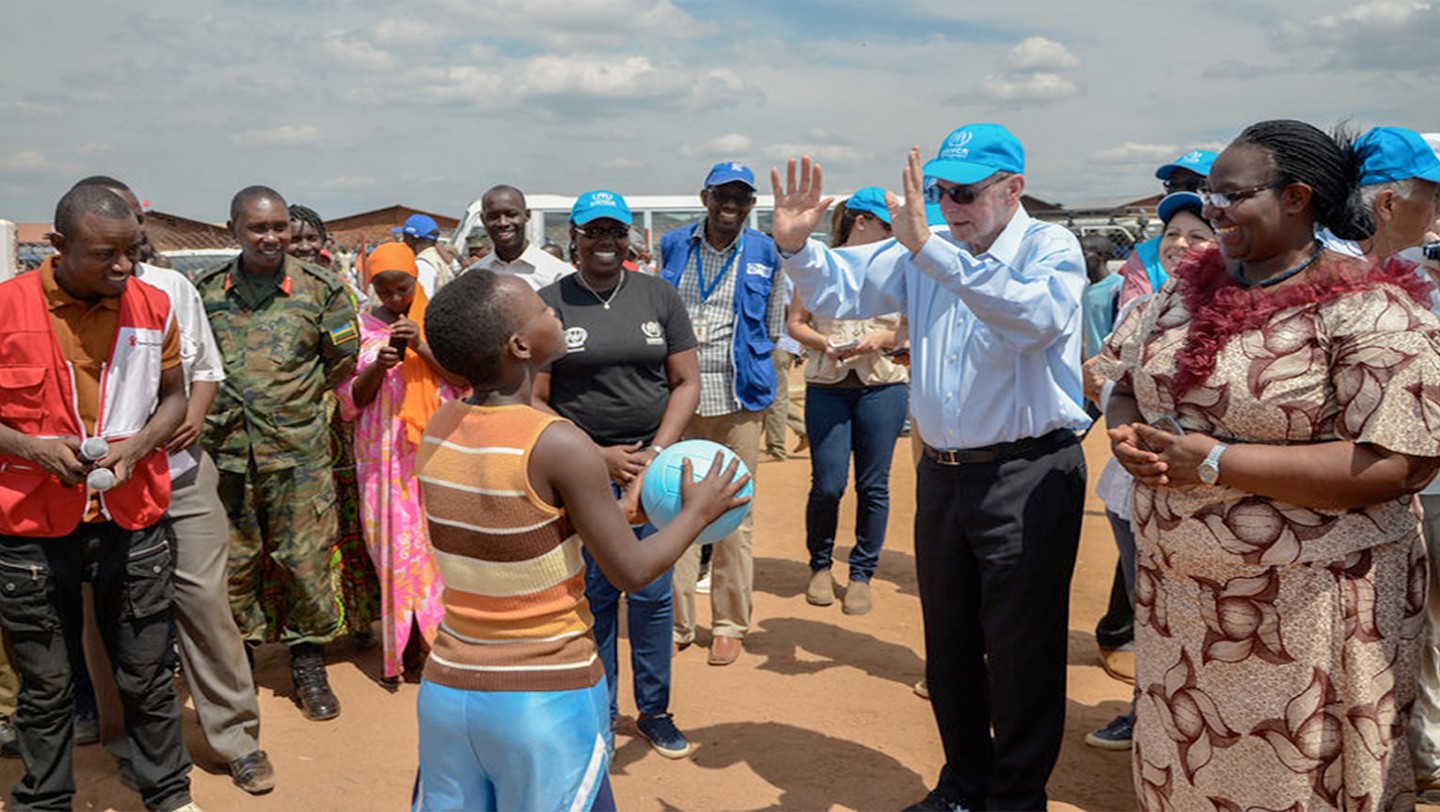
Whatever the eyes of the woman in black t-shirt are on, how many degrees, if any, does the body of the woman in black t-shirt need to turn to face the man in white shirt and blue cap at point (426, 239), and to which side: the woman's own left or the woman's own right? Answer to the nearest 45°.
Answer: approximately 180°

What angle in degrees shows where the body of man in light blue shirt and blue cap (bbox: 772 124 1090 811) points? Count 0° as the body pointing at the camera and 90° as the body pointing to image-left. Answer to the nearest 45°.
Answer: approximately 45°

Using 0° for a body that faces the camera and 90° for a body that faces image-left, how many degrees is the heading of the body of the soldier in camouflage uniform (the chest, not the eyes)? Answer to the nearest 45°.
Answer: approximately 0°

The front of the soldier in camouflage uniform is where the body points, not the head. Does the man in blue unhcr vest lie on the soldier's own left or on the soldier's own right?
on the soldier's own left

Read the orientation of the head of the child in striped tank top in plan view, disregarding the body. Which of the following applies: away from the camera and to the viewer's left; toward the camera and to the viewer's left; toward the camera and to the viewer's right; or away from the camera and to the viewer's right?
away from the camera and to the viewer's right

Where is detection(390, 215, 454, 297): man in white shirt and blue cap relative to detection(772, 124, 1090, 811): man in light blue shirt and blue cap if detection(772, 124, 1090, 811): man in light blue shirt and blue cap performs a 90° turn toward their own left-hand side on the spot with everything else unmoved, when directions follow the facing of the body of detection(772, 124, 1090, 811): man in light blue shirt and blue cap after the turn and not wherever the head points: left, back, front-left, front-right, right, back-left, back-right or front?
back

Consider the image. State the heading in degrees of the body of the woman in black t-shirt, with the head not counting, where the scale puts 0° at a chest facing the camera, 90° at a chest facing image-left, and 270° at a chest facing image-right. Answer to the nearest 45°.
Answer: approximately 0°

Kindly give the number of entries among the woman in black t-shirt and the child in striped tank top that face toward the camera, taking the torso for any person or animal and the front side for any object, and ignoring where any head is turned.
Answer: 1

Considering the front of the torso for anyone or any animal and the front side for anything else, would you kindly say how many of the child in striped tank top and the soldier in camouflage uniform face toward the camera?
1

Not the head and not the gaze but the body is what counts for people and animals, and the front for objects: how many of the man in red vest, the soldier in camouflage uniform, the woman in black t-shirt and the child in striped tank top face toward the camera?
3

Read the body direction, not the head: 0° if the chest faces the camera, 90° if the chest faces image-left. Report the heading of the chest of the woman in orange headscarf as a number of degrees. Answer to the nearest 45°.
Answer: approximately 315°
